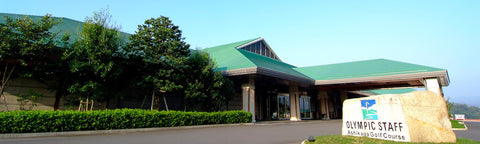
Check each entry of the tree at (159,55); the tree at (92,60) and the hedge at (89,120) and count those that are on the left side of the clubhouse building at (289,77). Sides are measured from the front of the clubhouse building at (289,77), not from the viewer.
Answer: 0

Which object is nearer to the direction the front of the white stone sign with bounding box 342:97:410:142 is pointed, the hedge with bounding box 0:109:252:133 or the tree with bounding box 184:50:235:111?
the hedge

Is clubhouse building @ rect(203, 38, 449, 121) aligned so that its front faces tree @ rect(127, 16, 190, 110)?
no

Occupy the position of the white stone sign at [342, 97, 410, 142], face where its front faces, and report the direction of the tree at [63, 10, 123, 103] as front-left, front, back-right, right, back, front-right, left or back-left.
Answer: right

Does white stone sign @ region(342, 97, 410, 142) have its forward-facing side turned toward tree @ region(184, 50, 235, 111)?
no

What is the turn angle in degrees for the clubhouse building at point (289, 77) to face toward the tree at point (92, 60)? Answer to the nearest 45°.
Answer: approximately 90° to its right

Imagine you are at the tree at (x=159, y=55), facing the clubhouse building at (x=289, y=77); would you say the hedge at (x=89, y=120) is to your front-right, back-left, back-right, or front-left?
back-right

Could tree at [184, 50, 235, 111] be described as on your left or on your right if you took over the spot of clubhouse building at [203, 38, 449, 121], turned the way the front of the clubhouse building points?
on your right

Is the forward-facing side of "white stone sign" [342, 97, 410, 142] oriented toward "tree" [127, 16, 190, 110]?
no

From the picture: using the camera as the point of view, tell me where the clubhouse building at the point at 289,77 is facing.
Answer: facing the viewer and to the right of the viewer

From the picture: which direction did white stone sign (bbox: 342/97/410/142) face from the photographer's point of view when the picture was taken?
facing the viewer

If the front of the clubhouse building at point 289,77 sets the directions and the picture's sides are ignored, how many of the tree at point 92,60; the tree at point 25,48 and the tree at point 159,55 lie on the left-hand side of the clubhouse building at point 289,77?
0

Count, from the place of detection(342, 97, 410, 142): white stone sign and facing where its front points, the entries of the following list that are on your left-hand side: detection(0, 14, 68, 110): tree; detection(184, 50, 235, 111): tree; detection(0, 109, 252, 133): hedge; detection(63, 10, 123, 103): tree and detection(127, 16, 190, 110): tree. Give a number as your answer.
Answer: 0

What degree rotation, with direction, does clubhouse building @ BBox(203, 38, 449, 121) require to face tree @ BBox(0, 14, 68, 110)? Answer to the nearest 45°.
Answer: approximately 90° to its right
